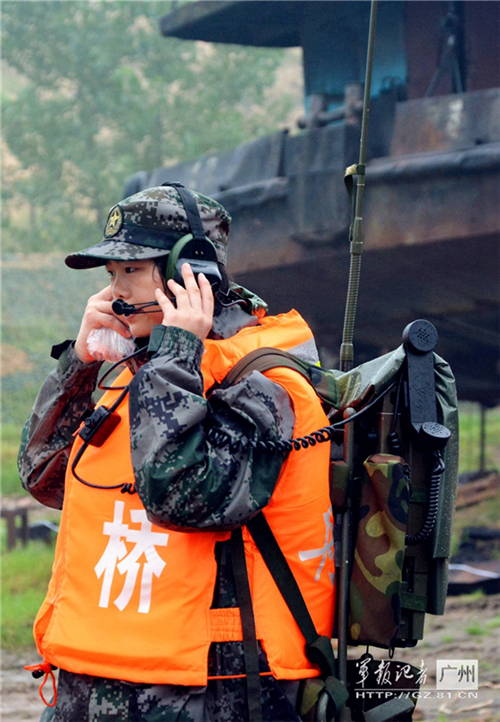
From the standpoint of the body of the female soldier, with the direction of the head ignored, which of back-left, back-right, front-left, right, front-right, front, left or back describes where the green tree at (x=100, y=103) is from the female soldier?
back-right

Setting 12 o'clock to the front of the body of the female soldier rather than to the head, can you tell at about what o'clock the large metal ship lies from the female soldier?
The large metal ship is roughly at 5 o'clock from the female soldier.

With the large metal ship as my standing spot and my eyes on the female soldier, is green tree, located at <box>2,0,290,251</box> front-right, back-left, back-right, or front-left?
back-right

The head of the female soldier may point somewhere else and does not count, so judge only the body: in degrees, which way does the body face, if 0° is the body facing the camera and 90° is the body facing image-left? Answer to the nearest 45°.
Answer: approximately 45°
